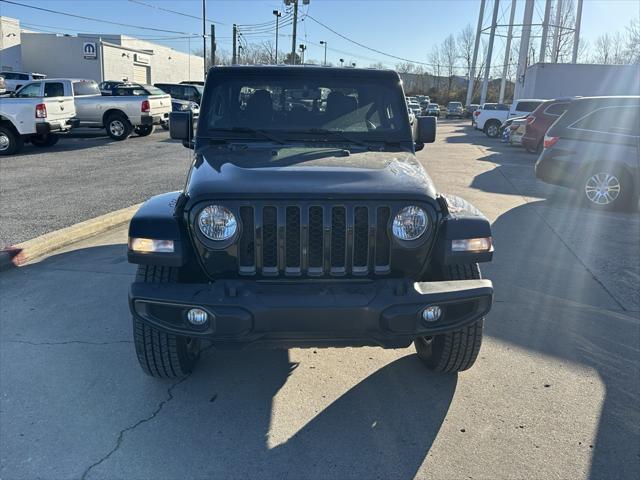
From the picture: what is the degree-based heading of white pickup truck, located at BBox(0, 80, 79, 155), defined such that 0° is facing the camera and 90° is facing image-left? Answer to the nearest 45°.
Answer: approximately 135°

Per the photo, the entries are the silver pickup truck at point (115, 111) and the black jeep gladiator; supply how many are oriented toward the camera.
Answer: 1

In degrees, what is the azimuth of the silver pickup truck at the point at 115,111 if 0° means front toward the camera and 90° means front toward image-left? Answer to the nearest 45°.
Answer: approximately 135°

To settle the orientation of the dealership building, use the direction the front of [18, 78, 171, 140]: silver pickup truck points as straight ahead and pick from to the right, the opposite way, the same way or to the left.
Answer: the opposite way

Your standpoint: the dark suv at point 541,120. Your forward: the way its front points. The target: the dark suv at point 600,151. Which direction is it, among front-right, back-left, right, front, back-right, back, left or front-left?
back-right

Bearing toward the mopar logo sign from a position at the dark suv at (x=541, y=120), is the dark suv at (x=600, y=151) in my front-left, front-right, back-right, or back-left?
back-left

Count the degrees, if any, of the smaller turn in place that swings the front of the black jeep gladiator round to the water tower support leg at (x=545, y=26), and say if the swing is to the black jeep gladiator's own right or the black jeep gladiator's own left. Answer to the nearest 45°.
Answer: approximately 135° to the black jeep gladiator's own left

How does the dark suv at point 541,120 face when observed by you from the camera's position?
facing away from the viewer and to the right of the viewer

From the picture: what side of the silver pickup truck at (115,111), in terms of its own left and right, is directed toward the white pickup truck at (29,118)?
left

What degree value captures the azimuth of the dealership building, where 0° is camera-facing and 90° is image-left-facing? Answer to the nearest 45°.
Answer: approximately 315°
